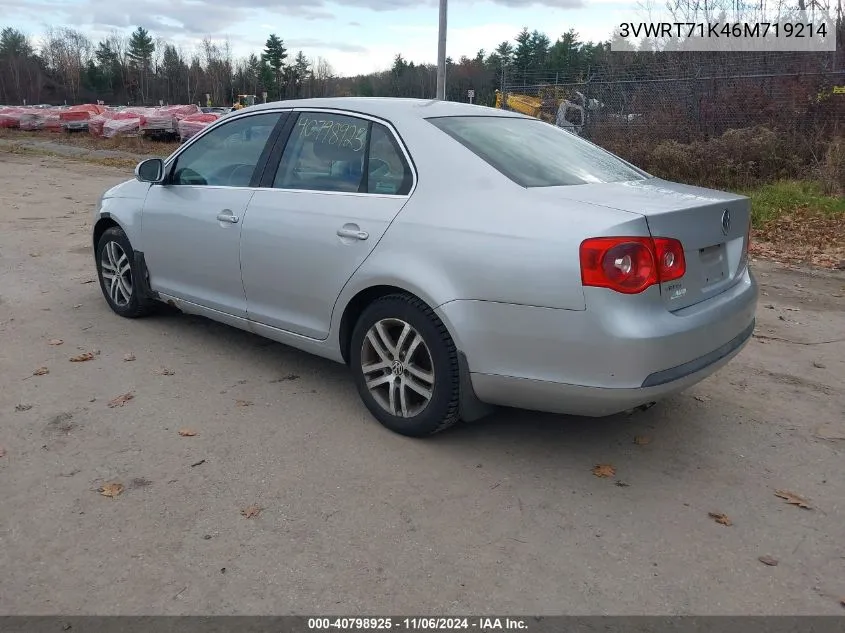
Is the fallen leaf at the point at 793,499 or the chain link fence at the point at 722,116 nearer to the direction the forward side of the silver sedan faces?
the chain link fence

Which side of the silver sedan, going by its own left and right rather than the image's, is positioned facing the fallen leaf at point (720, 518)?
back

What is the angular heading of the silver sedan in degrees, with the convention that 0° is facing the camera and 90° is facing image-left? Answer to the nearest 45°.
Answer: approximately 135°

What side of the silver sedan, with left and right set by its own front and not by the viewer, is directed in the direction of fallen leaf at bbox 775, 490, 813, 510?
back

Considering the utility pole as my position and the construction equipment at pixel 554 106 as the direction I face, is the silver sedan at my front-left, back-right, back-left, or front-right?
back-right

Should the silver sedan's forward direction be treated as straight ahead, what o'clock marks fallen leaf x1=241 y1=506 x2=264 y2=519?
The fallen leaf is roughly at 9 o'clock from the silver sedan.

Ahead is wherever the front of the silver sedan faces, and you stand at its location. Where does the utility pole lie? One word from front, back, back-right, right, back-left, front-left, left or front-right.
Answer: front-right

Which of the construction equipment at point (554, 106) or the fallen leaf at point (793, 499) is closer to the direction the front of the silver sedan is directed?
the construction equipment

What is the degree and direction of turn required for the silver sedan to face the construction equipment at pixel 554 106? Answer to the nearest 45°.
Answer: approximately 45° to its right
